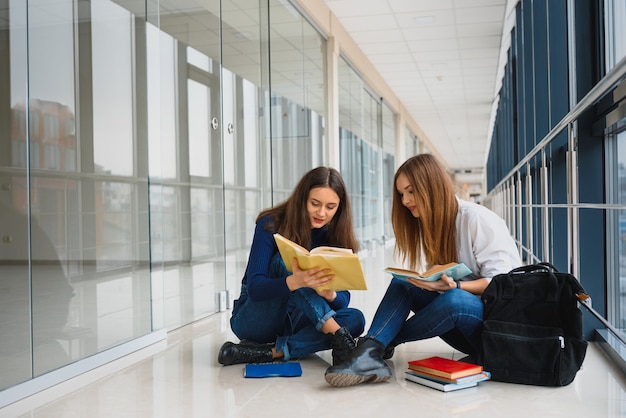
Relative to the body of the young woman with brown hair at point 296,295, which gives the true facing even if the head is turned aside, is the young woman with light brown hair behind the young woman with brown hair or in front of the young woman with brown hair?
in front

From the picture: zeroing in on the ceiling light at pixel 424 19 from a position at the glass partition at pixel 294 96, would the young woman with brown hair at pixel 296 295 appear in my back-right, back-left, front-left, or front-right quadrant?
back-right

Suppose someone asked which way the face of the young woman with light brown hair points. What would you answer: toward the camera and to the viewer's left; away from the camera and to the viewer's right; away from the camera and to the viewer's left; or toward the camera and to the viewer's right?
toward the camera and to the viewer's left

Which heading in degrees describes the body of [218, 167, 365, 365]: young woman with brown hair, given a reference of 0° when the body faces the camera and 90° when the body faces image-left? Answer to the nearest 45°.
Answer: approximately 315°

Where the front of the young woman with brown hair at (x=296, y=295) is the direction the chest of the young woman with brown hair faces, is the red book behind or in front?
in front

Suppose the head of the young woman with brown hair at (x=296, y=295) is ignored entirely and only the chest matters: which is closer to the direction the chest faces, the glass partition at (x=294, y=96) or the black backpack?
the black backpack
